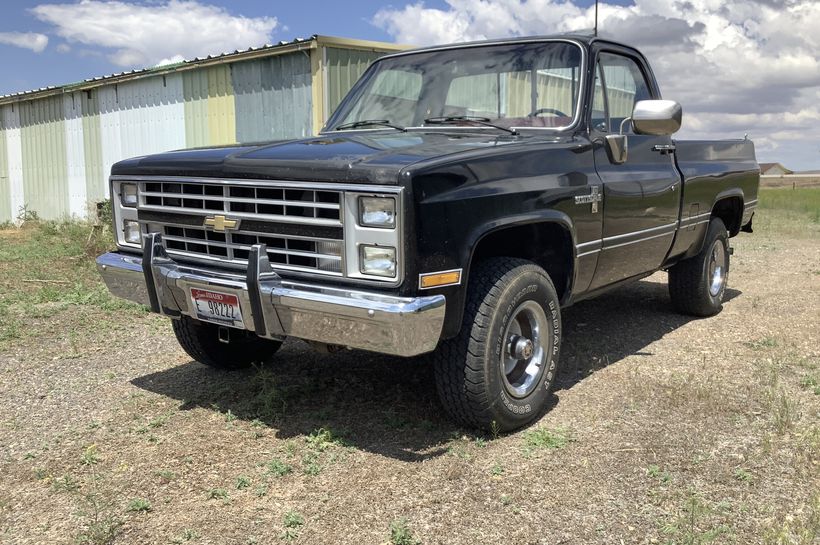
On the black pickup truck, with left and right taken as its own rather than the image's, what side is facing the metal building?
right

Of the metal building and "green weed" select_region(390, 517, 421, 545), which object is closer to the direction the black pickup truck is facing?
the green weed

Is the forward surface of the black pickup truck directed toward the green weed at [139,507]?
yes

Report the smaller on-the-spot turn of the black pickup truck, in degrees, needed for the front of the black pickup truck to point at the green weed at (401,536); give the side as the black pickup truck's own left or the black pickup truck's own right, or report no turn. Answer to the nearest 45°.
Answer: approximately 45° to the black pickup truck's own left

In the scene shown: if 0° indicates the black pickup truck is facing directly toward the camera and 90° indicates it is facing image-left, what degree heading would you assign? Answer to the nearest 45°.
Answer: approximately 45°
